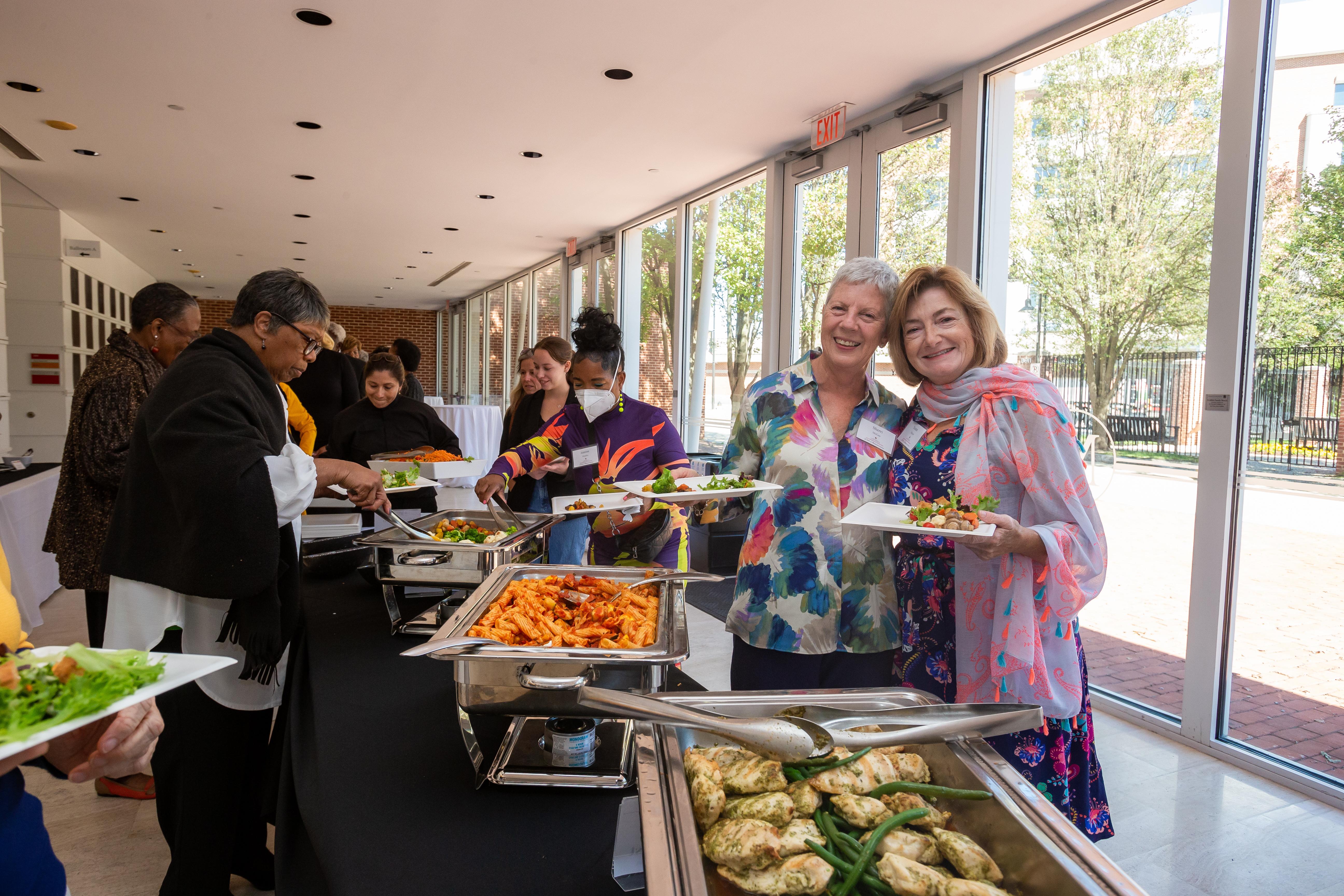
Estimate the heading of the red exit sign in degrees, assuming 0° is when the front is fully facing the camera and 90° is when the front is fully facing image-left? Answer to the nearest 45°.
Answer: approximately 45°

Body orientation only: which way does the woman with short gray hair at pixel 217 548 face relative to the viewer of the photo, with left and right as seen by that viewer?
facing to the right of the viewer

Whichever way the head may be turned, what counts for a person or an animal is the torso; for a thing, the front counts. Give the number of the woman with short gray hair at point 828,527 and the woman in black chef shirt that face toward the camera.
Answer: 2

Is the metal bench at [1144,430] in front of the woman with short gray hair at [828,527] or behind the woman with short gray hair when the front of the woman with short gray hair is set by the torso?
behind

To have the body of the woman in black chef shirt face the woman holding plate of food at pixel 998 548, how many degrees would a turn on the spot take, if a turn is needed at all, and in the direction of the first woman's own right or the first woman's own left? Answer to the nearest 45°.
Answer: approximately 45° to the first woman's own left

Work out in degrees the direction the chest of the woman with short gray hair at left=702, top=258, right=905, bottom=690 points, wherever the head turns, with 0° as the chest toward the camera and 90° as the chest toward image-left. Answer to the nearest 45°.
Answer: approximately 0°

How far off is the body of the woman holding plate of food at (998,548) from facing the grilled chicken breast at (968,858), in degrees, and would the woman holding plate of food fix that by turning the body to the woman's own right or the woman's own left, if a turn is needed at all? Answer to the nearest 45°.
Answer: approximately 45° to the woman's own left

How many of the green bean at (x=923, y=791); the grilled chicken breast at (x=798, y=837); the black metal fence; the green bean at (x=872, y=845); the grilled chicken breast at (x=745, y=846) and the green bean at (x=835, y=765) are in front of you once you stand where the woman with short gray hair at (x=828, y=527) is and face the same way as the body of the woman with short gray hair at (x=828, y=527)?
5

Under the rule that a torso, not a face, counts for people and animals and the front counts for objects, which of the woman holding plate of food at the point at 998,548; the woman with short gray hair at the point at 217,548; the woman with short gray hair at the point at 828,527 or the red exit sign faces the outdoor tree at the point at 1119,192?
the woman with short gray hair at the point at 217,548
